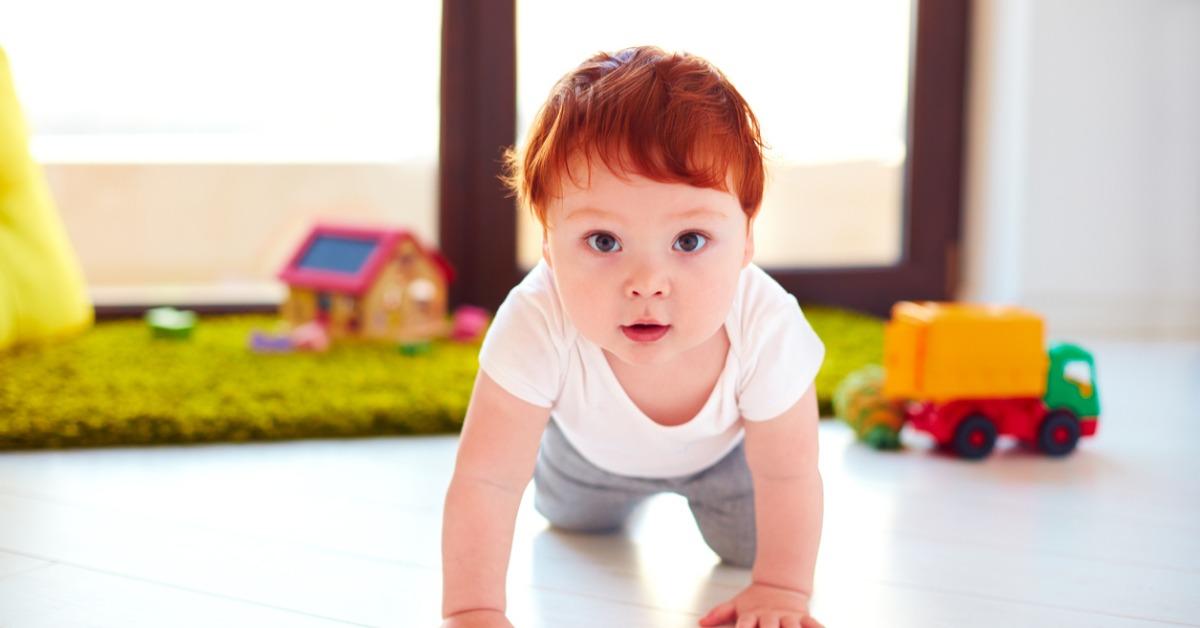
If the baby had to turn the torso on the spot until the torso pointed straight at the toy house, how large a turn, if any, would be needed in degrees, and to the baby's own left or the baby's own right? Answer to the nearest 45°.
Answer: approximately 180°

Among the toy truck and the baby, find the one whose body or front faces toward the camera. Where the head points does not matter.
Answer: the baby

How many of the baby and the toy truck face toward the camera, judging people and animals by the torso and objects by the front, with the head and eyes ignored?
1

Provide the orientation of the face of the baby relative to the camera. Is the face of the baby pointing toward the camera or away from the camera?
toward the camera

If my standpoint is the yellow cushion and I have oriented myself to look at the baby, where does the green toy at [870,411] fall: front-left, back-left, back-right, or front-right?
front-left

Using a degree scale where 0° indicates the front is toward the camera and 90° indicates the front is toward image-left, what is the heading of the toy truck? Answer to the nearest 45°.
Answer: approximately 225°

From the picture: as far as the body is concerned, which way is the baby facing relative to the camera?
toward the camera

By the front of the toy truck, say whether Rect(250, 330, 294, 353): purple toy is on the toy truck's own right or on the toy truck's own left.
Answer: on the toy truck's own left
